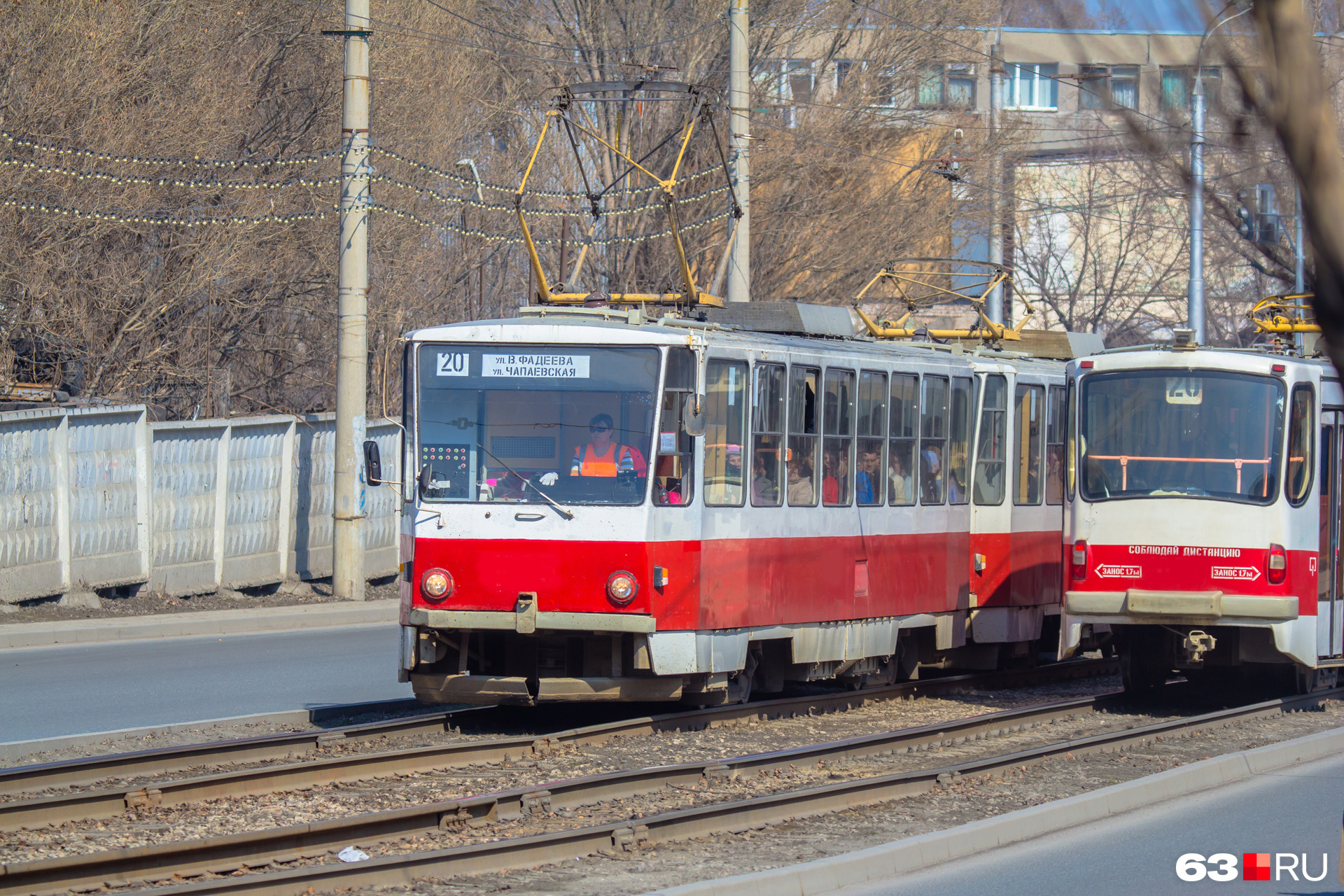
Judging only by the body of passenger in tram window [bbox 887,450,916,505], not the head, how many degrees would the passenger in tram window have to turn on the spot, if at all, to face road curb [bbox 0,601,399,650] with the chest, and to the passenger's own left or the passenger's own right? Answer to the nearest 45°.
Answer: approximately 45° to the passenger's own right

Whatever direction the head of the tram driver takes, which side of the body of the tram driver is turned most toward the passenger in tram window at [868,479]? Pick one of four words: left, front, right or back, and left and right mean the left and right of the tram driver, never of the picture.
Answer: back

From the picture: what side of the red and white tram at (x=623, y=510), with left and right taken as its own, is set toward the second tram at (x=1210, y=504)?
back

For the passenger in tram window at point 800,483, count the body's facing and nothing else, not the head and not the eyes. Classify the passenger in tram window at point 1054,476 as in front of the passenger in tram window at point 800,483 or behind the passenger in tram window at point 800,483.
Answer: behind

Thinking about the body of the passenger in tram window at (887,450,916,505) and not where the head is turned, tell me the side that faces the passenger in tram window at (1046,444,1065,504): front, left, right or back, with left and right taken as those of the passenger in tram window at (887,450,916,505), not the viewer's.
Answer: back

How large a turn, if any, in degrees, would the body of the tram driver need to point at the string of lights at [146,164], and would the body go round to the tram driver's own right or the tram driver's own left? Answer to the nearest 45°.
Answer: approximately 90° to the tram driver's own right

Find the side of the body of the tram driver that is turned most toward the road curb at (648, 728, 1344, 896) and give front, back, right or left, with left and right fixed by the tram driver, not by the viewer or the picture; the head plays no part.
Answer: front

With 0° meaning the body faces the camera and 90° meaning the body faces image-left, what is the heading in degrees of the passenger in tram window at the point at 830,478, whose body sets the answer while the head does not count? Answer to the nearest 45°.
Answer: approximately 45°

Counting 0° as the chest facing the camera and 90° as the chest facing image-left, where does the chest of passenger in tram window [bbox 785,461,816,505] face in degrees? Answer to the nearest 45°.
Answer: approximately 45°
